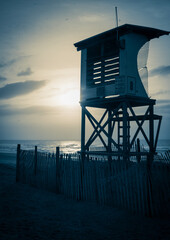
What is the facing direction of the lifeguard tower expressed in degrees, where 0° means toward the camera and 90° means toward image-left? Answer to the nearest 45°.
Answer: approximately 225°
